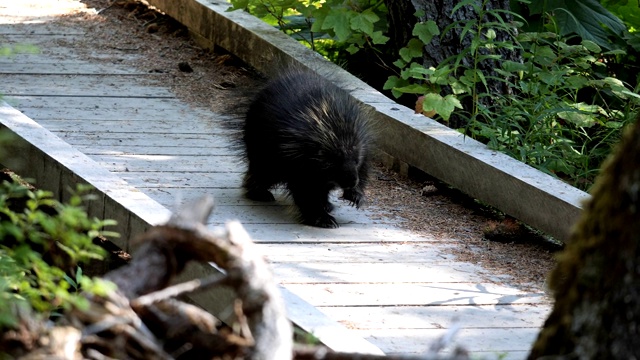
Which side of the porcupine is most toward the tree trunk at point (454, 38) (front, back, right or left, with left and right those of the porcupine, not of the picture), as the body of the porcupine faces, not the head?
left

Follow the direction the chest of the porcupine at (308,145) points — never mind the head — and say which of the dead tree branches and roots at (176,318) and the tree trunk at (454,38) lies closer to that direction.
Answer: the dead tree branches and roots

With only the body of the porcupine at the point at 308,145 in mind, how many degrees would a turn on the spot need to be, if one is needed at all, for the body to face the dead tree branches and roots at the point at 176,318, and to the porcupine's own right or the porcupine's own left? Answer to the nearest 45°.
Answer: approximately 45° to the porcupine's own right

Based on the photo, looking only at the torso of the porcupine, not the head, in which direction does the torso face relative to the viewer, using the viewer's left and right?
facing the viewer and to the right of the viewer
